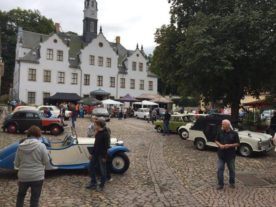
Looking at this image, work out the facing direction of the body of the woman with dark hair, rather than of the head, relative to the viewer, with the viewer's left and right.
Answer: facing away from the viewer

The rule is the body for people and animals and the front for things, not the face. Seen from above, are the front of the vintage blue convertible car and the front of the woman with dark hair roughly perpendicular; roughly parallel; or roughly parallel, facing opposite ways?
roughly perpendicular

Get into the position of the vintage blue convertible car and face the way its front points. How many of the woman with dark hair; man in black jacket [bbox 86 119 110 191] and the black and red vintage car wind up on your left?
1

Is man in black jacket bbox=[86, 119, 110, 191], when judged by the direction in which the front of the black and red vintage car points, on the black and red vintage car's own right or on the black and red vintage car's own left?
on the black and red vintage car's own right

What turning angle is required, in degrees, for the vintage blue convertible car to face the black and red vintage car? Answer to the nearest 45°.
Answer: approximately 90° to its left

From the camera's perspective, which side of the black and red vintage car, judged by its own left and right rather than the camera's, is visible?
right

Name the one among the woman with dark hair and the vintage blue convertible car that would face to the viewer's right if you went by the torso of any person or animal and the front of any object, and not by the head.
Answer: the vintage blue convertible car

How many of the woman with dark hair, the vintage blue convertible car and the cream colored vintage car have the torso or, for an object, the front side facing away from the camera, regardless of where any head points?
1

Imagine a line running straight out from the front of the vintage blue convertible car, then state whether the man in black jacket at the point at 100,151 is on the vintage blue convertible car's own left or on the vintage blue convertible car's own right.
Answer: on the vintage blue convertible car's own right

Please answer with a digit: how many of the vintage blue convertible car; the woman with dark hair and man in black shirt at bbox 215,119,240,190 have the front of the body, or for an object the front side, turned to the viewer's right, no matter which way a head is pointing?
1

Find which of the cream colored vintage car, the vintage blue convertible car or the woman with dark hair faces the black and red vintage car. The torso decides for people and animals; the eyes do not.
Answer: the woman with dark hair
